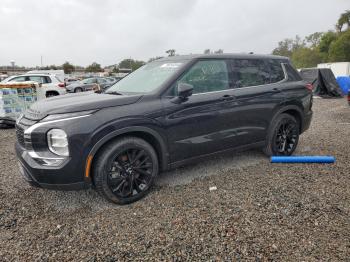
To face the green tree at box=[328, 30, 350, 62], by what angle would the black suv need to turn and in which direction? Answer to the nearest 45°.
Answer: approximately 180°

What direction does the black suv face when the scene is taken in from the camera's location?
facing the viewer and to the left of the viewer

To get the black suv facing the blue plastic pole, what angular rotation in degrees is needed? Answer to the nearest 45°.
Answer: approximately 135° to its left

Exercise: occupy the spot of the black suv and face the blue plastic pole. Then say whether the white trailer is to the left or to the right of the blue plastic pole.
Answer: left

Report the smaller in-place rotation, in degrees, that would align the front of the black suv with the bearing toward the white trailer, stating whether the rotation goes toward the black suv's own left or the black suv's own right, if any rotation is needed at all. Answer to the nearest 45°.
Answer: approximately 180°

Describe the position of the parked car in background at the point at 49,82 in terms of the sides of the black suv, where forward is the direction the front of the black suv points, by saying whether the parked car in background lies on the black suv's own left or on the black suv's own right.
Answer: on the black suv's own right

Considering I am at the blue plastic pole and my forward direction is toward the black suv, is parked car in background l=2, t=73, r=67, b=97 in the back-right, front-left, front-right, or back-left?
front-right
